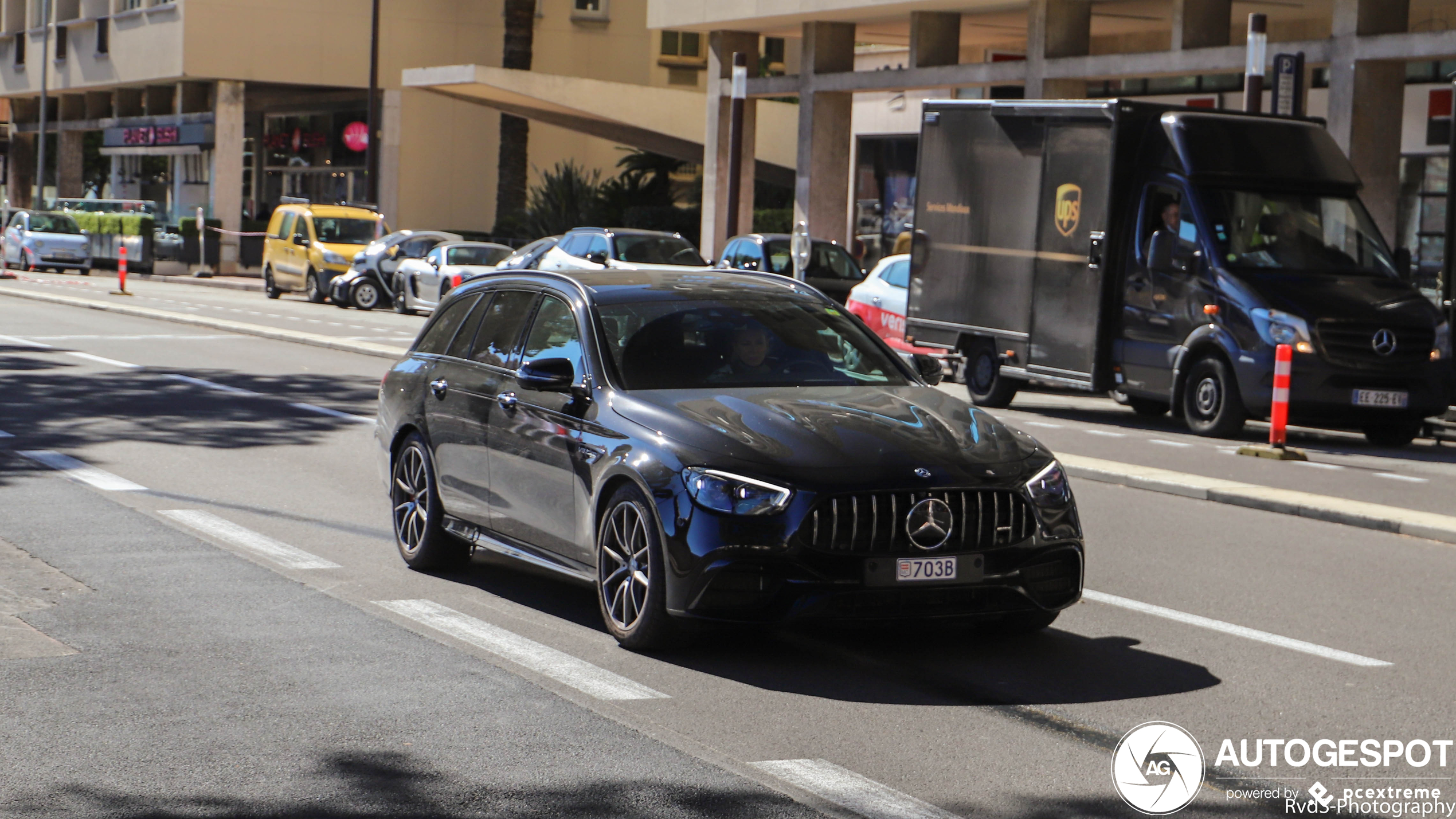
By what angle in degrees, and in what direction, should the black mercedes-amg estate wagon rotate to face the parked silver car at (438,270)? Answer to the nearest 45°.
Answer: approximately 135° to its left

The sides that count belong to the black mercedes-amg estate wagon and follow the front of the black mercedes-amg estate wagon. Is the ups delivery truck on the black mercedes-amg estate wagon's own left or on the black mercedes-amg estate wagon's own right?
on the black mercedes-amg estate wagon's own left

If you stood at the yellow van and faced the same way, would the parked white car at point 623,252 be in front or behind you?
in front

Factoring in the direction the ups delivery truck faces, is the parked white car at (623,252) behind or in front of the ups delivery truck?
behind

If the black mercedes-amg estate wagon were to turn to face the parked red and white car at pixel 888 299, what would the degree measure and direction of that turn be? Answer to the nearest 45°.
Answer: approximately 135° to its left

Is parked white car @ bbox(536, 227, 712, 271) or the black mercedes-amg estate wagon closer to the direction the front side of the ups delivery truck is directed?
the black mercedes-amg estate wagon

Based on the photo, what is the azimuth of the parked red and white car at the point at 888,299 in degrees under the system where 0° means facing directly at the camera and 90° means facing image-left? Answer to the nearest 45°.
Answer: approximately 315°

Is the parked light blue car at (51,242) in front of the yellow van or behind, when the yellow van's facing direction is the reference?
behind

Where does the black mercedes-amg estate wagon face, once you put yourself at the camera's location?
facing the viewer and to the right of the viewer
